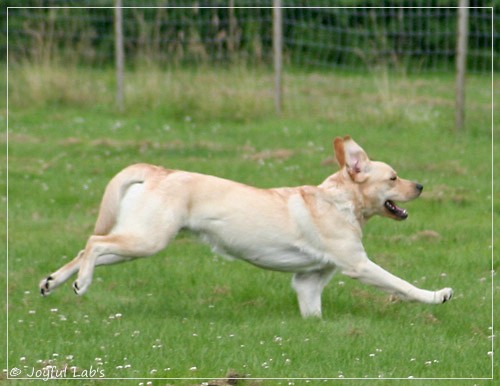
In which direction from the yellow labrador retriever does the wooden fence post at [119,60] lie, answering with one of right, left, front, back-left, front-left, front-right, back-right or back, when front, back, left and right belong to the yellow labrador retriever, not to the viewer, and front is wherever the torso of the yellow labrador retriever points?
left

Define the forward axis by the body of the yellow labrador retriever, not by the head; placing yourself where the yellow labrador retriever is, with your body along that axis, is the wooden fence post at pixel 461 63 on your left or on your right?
on your left

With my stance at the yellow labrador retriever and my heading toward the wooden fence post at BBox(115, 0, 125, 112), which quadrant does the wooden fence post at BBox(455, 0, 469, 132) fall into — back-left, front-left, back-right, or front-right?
front-right

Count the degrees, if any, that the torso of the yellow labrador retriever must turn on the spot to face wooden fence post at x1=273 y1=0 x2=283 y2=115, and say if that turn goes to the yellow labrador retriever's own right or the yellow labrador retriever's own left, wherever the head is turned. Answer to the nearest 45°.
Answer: approximately 90° to the yellow labrador retriever's own left

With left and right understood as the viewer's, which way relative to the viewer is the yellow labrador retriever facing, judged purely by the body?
facing to the right of the viewer

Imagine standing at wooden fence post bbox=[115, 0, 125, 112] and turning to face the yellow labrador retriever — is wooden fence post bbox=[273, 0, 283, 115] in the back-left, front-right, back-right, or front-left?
front-left

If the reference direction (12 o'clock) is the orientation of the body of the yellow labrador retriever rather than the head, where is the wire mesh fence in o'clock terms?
The wire mesh fence is roughly at 9 o'clock from the yellow labrador retriever.
